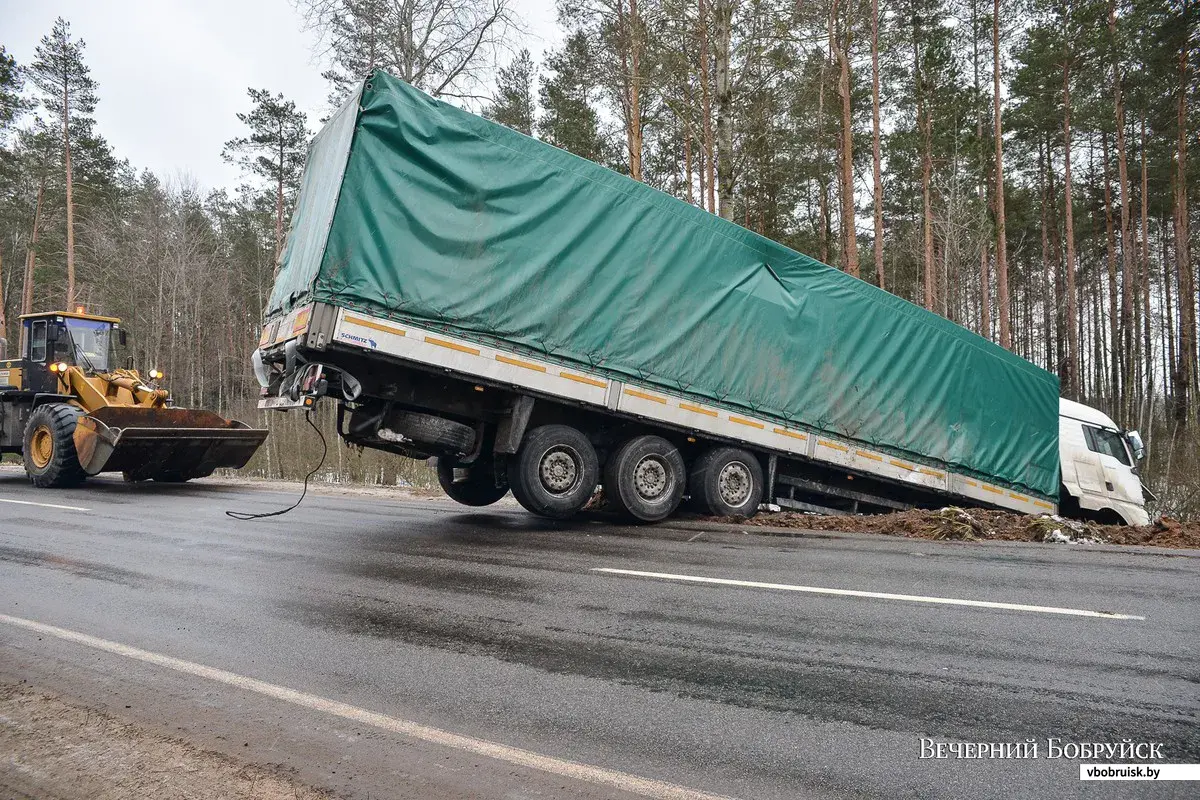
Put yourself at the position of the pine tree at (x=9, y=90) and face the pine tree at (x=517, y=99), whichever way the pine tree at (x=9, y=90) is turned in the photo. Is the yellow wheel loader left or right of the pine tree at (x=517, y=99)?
right

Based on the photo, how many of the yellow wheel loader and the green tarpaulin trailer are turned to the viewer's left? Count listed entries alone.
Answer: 0

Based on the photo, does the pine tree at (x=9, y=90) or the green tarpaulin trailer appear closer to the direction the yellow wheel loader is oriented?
the green tarpaulin trailer

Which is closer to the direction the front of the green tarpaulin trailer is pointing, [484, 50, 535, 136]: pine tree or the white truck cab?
the white truck cab

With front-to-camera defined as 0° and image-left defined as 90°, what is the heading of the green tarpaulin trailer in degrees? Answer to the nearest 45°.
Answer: approximately 225°

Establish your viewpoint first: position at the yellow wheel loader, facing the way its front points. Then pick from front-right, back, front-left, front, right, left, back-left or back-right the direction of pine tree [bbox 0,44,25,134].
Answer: back-left

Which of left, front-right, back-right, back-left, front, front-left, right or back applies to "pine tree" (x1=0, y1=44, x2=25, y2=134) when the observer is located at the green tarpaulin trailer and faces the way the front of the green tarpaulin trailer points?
left

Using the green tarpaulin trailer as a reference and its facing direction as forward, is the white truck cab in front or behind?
in front

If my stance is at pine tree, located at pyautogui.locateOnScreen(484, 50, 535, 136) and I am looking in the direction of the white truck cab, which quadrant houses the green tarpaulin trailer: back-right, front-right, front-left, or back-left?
front-right

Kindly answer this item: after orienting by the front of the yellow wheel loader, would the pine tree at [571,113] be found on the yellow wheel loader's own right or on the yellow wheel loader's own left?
on the yellow wheel loader's own left

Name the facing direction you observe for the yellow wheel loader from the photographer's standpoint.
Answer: facing the viewer and to the right of the viewer

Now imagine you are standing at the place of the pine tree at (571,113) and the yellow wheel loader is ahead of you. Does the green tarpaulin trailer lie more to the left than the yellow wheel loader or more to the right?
left

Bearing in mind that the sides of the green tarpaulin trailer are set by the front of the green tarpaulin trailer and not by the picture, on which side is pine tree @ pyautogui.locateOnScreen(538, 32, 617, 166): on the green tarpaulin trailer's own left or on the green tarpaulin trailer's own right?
on the green tarpaulin trailer's own left

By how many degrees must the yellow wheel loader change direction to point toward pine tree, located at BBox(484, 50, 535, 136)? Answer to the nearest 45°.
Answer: approximately 90° to its left

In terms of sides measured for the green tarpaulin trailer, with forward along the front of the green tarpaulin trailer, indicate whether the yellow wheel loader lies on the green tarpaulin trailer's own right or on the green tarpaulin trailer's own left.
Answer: on the green tarpaulin trailer's own left
